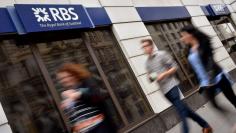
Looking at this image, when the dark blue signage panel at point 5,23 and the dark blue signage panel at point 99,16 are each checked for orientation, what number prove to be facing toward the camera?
2

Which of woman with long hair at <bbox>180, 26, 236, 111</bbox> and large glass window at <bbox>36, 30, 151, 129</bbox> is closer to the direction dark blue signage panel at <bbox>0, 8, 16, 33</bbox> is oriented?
the woman with long hair

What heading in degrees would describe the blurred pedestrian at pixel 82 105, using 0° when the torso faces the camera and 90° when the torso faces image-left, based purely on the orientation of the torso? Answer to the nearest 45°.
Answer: approximately 45°

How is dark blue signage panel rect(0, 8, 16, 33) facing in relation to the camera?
toward the camera

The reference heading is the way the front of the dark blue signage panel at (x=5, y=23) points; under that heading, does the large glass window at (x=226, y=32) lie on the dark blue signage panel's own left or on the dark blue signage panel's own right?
on the dark blue signage panel's own left

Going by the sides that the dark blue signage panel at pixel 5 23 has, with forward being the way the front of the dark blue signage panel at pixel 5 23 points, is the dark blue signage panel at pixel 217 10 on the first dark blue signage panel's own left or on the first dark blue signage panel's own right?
on the first dark blue signage panel's own left

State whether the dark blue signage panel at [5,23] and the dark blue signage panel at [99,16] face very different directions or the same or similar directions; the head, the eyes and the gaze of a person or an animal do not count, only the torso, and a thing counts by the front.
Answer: same or similar directions

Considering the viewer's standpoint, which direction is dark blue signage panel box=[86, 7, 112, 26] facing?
facing the viewer

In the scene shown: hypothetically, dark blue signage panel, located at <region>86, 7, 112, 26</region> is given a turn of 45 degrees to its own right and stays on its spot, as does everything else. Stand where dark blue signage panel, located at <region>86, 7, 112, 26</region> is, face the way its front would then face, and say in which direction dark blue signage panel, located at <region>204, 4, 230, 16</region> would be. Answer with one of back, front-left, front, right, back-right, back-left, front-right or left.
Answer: back
